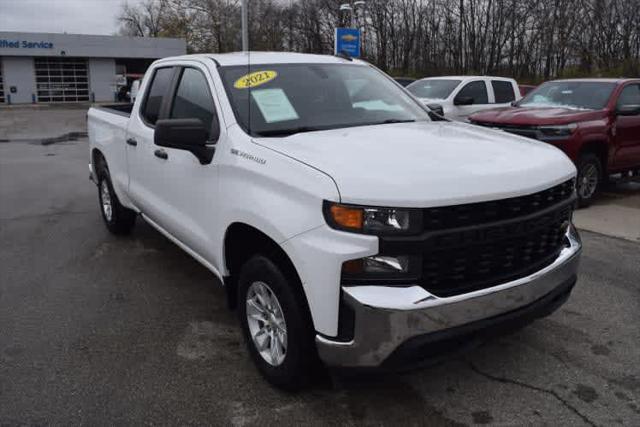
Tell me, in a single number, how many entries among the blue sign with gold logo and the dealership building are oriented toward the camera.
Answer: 2

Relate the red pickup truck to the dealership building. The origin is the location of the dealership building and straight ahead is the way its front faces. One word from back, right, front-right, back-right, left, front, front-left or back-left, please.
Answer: front

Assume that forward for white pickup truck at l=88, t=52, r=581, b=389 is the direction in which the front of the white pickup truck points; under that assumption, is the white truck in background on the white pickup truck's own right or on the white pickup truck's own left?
on the white pickup truck's own left

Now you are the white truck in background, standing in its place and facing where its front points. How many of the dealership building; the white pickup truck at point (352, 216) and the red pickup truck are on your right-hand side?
1

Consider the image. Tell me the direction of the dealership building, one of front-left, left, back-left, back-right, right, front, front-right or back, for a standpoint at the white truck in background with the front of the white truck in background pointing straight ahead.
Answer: right

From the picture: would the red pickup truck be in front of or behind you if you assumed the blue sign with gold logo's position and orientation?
in front

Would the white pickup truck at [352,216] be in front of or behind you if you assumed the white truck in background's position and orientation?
in front

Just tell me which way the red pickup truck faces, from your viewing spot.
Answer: facing the viewer and to the left of the viewer

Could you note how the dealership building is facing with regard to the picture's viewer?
facing the viewer

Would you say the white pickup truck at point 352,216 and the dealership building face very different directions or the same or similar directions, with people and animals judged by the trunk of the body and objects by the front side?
same or similar directions

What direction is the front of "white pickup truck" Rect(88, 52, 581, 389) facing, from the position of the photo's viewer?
facing the viewer and to the right of the viewer

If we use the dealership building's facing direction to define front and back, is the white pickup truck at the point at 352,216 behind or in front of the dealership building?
in front

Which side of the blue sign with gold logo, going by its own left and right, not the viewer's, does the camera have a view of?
front

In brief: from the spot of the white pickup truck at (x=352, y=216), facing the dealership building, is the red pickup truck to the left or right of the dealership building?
right

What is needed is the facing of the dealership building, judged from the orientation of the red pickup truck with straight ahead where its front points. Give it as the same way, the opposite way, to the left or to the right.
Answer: to the left
